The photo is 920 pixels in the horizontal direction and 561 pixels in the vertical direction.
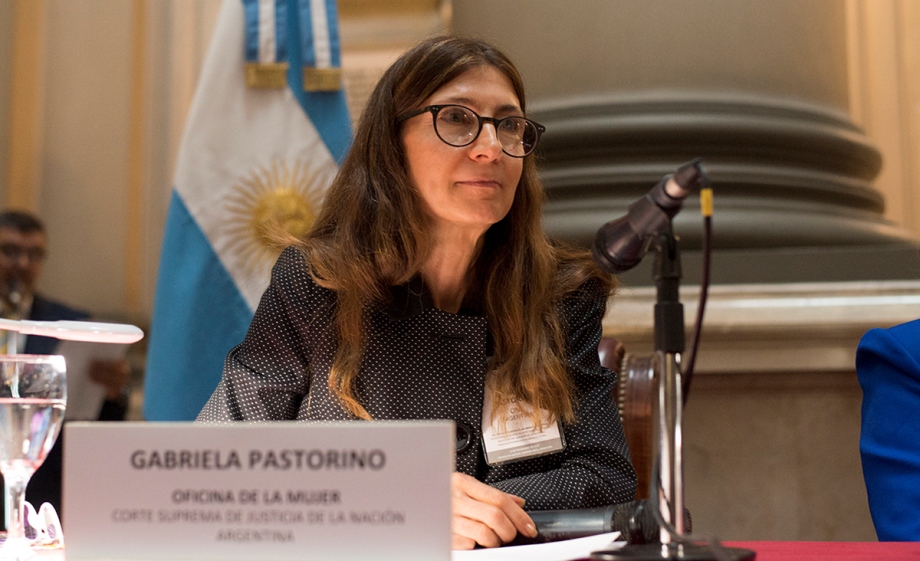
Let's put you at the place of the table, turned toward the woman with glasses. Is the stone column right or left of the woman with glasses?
right

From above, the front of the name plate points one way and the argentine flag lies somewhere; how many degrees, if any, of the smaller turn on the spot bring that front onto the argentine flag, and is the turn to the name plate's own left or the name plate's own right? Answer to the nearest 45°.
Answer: approximately 180°

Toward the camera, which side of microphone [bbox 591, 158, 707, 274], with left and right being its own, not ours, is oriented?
left

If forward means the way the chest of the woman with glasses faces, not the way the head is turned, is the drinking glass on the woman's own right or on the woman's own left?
on the woman's own right

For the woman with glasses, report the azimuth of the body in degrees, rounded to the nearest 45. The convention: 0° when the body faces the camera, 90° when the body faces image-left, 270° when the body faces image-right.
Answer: approximately 315°

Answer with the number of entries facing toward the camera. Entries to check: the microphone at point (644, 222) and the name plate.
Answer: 1

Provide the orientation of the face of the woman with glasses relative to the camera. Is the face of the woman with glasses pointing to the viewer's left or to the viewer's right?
to the viewer's right

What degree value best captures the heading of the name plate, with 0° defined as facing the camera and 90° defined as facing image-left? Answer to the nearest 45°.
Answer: approximately 0°

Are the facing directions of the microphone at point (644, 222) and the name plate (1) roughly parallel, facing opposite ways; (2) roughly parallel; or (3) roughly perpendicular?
roughly perpendicular

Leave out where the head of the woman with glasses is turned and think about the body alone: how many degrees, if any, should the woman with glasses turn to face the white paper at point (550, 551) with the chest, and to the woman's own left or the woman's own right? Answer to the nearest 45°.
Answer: approximately 45° to the woman's own right
